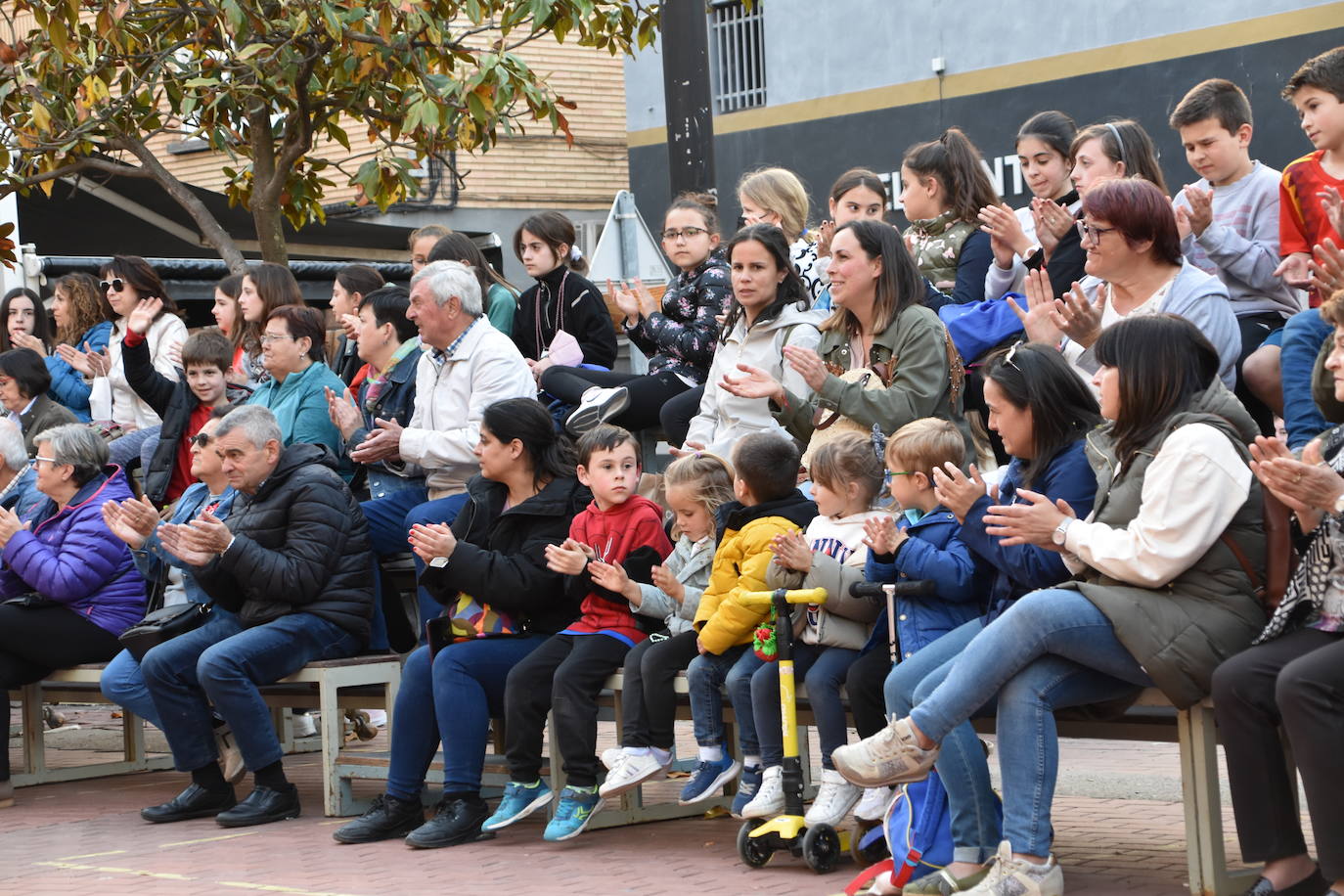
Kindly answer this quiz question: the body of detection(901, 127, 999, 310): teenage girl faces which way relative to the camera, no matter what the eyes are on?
to the viewer's left

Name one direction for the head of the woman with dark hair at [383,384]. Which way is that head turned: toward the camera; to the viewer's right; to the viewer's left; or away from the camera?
to the viewer's left

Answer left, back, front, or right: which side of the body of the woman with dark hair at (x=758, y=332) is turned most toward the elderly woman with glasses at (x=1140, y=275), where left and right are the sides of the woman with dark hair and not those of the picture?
left

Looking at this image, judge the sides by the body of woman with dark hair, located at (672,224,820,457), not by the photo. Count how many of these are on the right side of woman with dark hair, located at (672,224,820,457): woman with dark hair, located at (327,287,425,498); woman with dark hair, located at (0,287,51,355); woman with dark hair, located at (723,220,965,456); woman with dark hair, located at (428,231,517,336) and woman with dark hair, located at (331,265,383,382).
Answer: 4

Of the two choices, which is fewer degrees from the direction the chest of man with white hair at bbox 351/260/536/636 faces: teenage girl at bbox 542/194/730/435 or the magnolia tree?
the magnolia tree

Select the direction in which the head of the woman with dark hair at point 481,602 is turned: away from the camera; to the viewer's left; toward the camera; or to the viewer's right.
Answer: to the viewer's left

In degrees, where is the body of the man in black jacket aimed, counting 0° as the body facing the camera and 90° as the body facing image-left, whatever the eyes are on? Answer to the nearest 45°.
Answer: approximately 45°

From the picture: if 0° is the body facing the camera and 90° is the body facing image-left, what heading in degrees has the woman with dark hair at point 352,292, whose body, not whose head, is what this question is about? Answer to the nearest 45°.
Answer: approximately 90°

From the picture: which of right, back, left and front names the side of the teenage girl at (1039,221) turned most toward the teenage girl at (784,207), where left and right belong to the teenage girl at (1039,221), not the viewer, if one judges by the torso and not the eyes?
right
